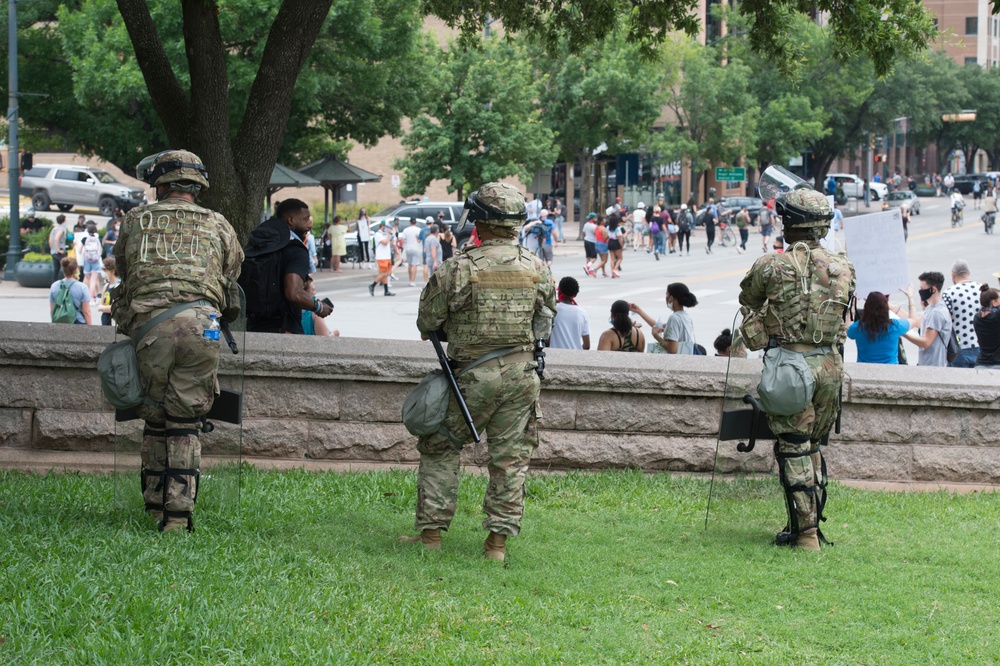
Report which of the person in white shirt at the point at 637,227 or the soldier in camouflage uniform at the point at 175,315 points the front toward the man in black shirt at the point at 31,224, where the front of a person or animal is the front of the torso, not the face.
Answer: the soldier in camouflage uniform

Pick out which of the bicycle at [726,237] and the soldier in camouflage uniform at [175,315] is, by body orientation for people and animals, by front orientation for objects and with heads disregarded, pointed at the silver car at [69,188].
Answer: the soldier in camouflage uniform

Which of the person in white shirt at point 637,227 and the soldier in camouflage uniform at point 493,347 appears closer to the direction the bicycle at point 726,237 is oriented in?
the soldier in camouflage uniform

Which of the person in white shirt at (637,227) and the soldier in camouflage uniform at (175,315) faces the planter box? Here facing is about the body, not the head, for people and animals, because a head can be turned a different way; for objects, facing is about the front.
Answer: the soldier in camouflage uniform

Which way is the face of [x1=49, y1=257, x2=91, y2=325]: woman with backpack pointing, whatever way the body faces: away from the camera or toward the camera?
away from the camera

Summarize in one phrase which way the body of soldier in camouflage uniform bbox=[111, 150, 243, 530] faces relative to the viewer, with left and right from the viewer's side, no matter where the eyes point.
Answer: facing away from the viewer

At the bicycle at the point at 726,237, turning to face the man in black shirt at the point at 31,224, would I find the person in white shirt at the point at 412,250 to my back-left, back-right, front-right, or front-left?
front-left

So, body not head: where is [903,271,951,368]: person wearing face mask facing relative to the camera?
to the viewer's left

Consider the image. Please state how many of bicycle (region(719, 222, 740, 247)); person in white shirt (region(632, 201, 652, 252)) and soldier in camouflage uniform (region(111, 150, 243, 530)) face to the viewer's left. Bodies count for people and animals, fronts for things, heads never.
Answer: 0

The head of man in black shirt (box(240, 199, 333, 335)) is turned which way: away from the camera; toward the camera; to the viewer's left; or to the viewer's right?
to the viewer's right
